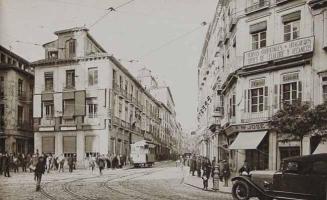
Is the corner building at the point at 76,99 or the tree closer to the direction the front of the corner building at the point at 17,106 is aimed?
the tree

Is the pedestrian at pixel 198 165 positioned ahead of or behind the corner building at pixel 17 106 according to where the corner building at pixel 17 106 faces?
ahead

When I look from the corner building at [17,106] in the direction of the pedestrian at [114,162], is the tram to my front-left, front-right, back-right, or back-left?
front-left

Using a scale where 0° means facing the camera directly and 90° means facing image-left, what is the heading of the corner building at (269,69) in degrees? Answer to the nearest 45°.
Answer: approximately 45°

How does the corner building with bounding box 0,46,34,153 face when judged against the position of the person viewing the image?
facing the viewer and to the right of the viewer
